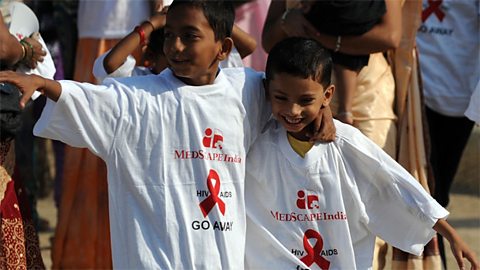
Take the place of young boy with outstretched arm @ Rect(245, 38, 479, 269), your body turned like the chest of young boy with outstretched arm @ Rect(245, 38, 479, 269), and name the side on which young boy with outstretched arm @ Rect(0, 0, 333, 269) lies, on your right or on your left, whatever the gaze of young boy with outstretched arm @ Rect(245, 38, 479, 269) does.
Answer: on your right

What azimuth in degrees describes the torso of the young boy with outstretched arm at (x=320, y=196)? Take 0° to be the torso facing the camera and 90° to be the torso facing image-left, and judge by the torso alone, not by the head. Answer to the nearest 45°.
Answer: approximately 0°
